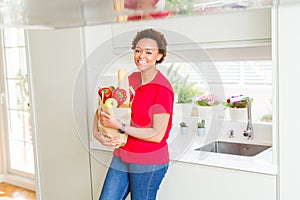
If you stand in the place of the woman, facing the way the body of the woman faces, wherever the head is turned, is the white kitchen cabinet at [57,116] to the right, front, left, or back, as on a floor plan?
right

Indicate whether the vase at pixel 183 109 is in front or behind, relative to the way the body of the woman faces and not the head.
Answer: behind

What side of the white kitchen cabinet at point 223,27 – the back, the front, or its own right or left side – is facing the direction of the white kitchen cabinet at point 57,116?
right

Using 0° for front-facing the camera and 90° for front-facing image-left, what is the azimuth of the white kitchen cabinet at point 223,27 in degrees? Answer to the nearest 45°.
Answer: approximately 45°
